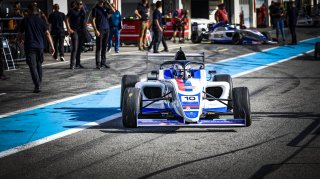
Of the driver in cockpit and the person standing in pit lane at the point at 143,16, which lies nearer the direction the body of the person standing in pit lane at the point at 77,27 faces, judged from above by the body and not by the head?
the driver in cockpit

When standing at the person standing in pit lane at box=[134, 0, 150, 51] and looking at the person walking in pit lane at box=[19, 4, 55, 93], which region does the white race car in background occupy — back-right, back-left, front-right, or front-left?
back-left

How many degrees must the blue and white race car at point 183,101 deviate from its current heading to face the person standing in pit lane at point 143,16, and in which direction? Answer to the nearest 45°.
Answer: approximately 180°

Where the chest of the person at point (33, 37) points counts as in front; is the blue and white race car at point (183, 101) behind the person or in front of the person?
behind

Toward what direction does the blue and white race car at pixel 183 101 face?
toward the camera

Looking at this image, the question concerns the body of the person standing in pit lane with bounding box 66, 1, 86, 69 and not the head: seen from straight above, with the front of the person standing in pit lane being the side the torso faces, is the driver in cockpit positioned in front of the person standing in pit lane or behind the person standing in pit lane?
in front

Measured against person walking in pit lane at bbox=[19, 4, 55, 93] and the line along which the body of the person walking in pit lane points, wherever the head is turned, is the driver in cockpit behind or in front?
behind

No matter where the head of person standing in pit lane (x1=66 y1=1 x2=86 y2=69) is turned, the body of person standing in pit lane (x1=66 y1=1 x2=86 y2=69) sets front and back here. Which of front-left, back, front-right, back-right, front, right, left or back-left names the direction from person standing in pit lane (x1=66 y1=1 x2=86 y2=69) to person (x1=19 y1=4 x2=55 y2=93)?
front-right

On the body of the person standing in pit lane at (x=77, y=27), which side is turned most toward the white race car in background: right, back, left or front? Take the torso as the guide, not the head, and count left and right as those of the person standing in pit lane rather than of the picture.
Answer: left

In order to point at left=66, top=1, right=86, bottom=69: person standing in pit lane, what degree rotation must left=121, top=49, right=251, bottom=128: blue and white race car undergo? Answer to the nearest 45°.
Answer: approximately 180°
